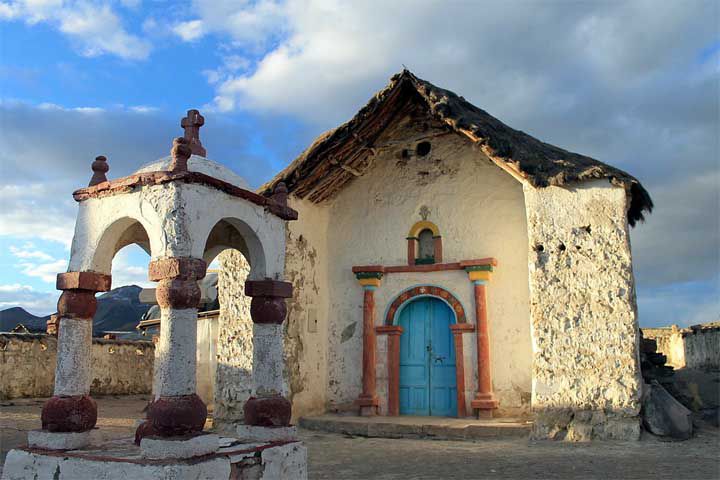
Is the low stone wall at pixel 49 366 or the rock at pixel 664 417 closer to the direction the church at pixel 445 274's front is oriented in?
the rock

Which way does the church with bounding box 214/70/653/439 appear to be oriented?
toward the camera

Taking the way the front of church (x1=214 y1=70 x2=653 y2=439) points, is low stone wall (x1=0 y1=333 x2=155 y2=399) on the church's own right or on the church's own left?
on the church's own right

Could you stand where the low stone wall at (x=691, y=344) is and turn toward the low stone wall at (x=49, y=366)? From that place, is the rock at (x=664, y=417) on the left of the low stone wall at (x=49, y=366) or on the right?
left

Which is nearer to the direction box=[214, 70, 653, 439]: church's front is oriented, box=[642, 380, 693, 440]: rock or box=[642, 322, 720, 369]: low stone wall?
the rock

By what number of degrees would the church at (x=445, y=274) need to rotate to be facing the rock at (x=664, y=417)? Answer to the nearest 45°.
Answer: approximately 45° to its left

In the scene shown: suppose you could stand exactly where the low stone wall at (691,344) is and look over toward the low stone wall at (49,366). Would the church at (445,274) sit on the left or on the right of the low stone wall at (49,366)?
left

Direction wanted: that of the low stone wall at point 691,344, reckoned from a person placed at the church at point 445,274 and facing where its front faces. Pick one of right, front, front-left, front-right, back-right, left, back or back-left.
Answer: back-left
